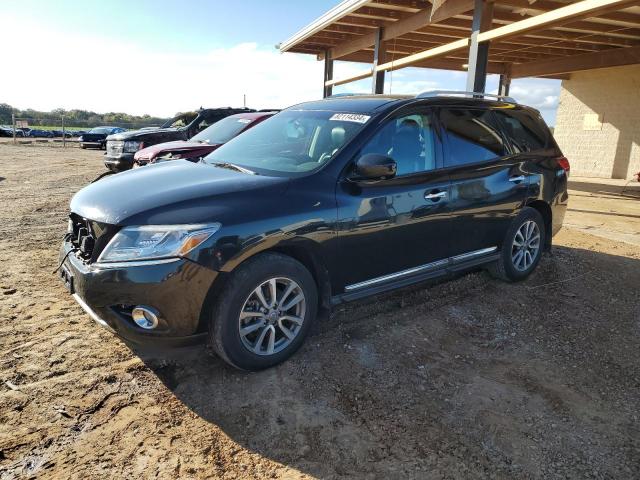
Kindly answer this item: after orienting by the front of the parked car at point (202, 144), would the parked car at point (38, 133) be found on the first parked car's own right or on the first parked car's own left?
on the first parked car's own right

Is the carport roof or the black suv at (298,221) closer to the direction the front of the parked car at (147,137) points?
the black suv

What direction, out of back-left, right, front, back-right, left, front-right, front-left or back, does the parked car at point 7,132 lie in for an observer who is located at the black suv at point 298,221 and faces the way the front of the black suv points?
right

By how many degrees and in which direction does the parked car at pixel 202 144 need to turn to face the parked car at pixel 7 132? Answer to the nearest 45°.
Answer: approximately 90° to its right

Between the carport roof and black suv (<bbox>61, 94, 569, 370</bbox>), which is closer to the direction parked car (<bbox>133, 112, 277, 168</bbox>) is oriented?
the black suv

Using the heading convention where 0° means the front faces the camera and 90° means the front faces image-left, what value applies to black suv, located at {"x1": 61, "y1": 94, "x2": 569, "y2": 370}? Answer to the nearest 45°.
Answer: approximately 45°

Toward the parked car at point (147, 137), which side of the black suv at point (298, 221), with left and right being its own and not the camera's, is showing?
right
